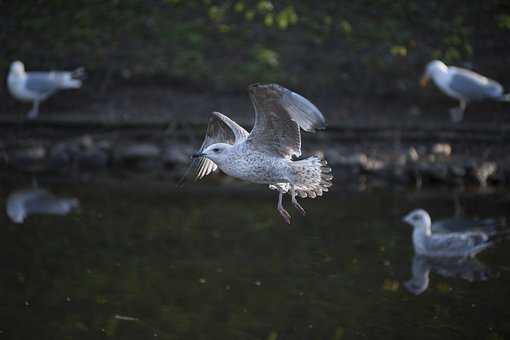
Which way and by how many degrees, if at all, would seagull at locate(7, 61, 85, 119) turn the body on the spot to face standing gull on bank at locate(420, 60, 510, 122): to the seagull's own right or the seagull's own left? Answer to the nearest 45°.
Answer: approximately 180°

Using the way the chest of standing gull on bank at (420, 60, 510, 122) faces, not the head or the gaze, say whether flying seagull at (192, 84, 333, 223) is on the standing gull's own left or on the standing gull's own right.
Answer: on the standing gull's own left

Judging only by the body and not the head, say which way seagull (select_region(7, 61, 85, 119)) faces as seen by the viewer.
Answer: to the viewer's left

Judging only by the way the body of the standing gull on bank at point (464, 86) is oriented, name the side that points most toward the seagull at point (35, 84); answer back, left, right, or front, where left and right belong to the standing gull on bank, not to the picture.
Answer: front

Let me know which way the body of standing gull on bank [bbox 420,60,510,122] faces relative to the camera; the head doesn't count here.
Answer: to the viewer's left

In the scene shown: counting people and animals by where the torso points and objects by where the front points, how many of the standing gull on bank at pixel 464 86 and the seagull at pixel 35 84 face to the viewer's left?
2
